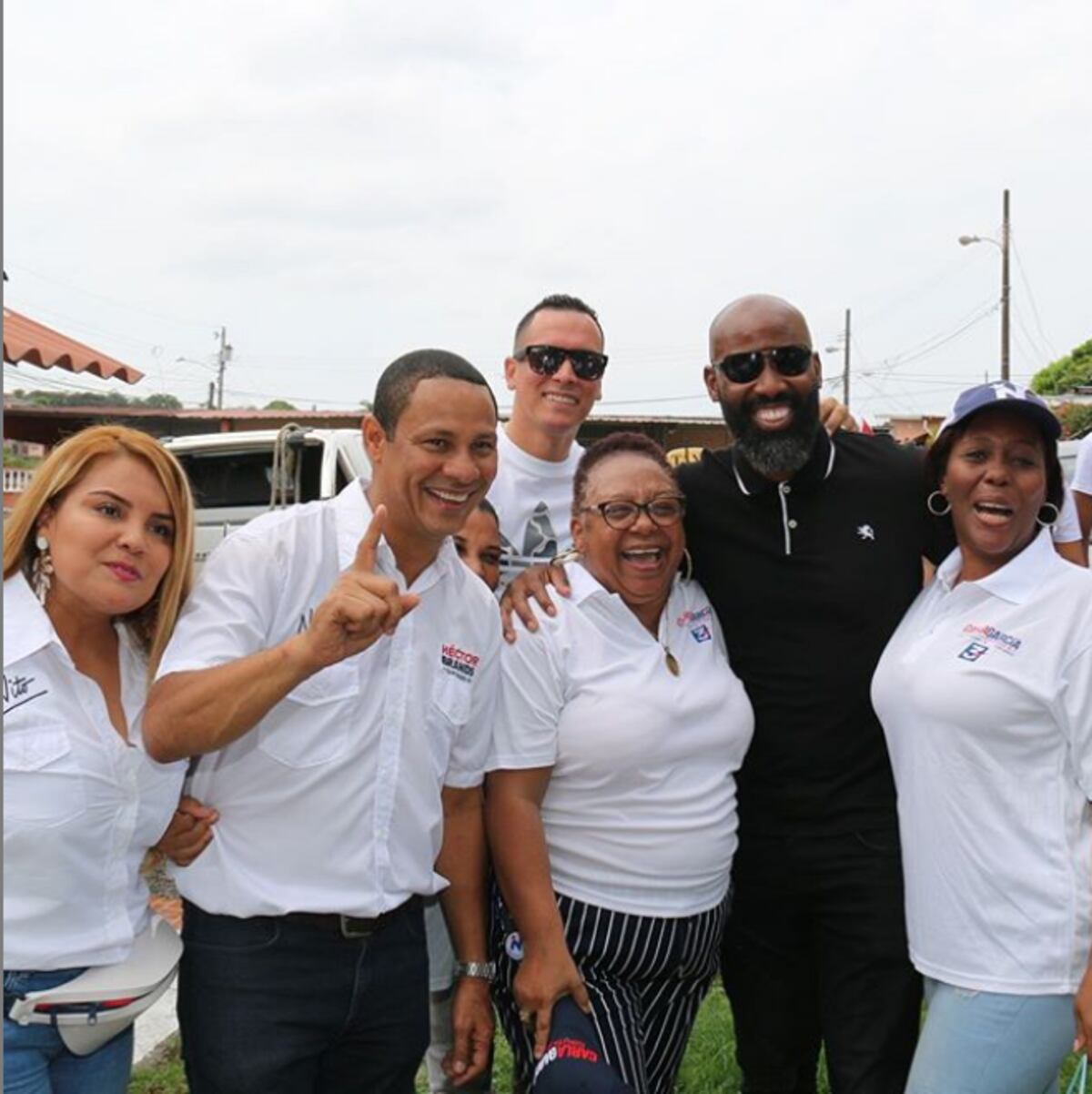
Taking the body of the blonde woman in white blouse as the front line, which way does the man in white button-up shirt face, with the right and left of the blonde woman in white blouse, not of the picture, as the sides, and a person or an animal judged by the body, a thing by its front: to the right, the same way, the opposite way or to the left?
the same way

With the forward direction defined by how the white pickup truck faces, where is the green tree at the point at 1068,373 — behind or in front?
in front

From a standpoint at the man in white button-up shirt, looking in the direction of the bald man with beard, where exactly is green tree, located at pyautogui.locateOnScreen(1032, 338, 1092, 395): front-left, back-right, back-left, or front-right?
front-left

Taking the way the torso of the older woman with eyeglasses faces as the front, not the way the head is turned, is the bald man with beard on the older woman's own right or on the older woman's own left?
on the older woman's own left

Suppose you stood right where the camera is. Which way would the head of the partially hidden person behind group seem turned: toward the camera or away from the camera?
toward the camera

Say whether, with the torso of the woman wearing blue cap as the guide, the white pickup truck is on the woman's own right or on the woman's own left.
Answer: on the woman's own right

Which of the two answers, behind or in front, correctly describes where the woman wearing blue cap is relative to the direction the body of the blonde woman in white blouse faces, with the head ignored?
in front

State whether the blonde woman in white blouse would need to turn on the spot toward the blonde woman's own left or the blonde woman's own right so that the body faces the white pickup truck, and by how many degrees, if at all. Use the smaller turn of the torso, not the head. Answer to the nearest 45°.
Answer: approximately 135° to the blonde woman's own left

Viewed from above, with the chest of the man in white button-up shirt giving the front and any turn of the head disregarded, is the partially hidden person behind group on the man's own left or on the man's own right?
on the man's own left

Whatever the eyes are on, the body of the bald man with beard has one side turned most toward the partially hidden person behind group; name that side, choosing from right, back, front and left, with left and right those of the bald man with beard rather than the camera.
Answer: right

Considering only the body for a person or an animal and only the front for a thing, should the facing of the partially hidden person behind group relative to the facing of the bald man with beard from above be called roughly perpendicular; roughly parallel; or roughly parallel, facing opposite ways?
roughly parallel

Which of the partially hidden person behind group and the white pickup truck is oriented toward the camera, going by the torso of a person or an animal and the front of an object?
the partially hidden person behind group

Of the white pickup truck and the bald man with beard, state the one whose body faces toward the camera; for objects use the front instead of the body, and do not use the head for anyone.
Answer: the bald man with beard

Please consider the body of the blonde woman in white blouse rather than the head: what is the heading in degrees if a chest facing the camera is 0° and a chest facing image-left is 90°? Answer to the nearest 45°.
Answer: approximately 315°

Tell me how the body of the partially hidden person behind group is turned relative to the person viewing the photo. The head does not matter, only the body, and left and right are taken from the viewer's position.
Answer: facing the viewer

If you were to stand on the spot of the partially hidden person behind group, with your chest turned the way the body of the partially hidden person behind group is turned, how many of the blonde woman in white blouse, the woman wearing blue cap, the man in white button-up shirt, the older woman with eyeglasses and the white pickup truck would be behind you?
1
